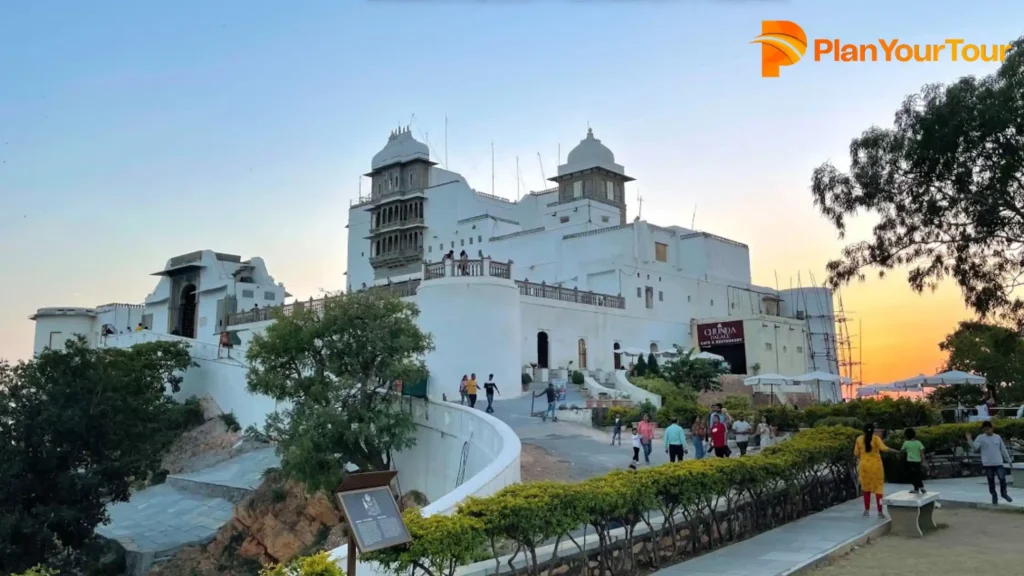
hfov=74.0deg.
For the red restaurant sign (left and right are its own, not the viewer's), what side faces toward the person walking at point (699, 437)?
front

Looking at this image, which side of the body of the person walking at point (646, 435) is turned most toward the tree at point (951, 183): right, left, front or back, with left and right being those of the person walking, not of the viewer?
left

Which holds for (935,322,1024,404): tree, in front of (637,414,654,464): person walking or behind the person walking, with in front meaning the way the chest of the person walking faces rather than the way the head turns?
behind

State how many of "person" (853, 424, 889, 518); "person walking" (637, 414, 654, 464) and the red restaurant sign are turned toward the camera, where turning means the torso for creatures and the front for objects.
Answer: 2

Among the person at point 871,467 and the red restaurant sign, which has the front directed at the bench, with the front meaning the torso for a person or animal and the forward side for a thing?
the red restaurant sign

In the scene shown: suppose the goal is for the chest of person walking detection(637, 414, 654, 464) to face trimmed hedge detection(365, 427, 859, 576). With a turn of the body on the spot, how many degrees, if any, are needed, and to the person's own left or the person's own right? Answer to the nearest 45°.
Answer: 0° — they already face it

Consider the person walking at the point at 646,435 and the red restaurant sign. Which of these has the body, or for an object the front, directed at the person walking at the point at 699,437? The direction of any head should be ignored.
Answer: the red restaurant sign

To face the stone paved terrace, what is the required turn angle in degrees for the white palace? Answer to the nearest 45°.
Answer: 0° — it already faces it

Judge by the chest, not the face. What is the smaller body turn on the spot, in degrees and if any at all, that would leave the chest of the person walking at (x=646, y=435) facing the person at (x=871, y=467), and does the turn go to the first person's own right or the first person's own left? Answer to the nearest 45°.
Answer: approximately 45° to the first person's own left

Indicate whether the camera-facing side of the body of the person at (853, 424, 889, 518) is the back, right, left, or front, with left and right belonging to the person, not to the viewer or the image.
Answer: back

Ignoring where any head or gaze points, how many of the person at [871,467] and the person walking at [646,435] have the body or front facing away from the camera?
1
